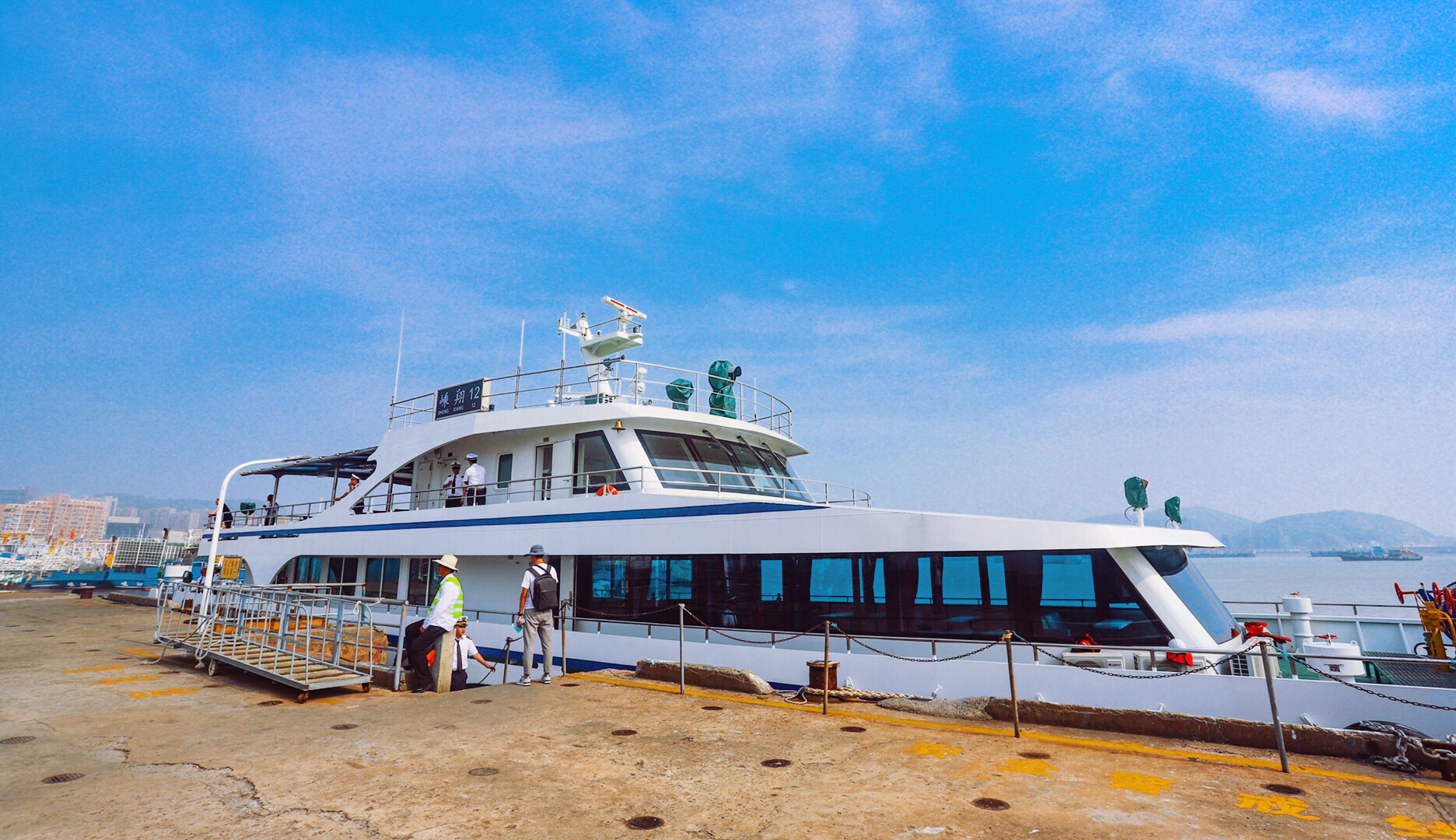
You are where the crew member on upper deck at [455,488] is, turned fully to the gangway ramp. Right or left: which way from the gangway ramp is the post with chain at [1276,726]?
left

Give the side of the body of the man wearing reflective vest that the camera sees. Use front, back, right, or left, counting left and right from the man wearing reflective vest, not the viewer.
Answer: left

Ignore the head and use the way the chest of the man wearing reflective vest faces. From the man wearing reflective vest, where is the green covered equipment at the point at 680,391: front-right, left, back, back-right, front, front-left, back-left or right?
back-right

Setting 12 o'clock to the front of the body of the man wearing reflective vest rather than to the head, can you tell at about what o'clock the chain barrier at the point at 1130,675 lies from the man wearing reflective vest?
The chain barrier is roughly at 7 o'clock from the man wearing reflective vest.

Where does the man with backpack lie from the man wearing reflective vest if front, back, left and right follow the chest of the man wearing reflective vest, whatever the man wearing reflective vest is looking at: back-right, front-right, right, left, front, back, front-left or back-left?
back

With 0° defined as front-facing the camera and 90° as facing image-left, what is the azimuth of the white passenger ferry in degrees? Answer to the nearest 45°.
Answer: approximately 315°

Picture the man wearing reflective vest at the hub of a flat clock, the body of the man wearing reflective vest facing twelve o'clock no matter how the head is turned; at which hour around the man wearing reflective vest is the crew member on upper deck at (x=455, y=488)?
The crew member on upper deck is roughly at 3 o'clock from the man wearing reflective vest.

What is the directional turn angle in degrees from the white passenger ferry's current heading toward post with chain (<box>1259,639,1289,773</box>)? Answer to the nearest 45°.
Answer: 0° — it already faces it
